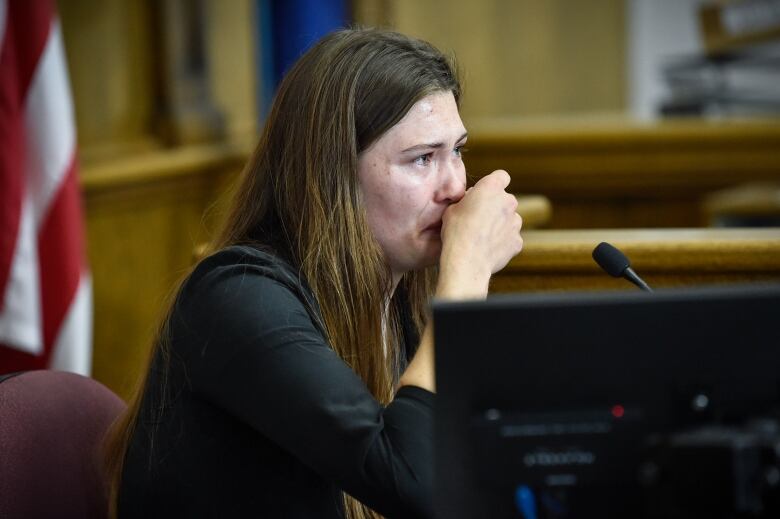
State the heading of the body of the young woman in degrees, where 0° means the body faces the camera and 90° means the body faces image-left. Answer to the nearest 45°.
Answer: approximately 270°

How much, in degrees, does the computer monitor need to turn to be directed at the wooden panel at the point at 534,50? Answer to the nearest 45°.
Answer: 0° — it already faces it

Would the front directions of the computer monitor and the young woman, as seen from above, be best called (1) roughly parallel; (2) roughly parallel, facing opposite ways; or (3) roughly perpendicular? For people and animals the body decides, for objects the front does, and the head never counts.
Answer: roughly perpendicular

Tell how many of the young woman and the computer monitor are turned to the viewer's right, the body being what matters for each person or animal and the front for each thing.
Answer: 1

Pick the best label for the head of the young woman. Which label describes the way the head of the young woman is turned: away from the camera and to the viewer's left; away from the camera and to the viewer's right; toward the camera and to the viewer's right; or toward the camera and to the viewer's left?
toward the camera and to the viewer's right

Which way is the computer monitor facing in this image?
away from the camera

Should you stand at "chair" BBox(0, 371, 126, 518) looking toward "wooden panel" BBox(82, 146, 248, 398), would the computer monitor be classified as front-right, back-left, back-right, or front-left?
back-right

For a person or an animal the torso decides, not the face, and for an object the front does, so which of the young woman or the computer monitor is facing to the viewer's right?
the young woman

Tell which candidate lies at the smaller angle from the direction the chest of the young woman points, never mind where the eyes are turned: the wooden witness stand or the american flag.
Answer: the wooden witness stand

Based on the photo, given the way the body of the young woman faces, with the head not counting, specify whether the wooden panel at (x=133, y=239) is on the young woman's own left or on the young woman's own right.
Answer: on the young woman's own left
